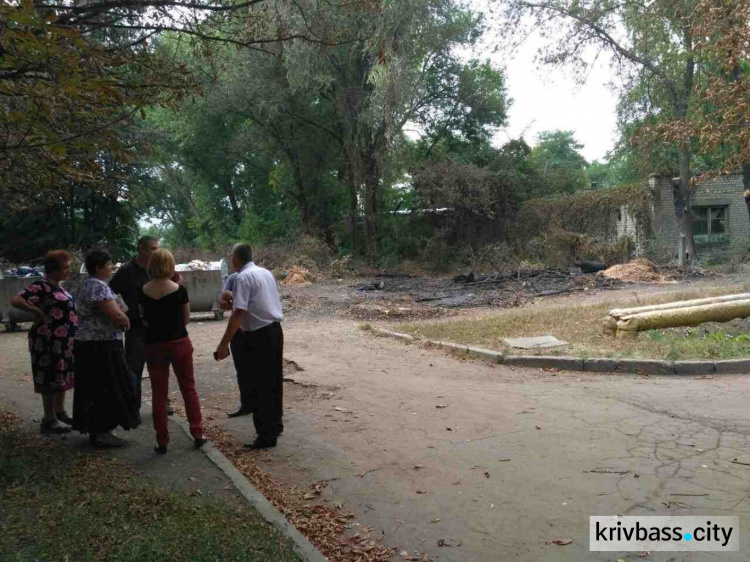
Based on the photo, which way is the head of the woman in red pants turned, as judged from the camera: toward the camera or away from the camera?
away from the camera

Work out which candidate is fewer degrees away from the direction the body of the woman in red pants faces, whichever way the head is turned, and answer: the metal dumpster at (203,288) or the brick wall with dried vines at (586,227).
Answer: the metal dumpster

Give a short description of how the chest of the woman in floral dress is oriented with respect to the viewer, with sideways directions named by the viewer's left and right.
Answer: facing to the right of the viewer

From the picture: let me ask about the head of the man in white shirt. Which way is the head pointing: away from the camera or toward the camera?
away from the camera

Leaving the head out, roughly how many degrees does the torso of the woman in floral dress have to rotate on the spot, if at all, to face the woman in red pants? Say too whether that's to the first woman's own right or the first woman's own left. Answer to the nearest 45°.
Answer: approximately 45° to the first woman's own right

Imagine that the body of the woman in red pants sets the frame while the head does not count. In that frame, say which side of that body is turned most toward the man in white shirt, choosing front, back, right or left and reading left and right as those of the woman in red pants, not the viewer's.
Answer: right

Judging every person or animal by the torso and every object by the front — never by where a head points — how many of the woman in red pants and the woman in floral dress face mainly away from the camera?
1

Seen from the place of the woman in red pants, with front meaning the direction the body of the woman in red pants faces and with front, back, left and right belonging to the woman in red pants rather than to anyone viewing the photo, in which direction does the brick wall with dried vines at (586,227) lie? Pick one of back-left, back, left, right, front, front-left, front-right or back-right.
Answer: front-right

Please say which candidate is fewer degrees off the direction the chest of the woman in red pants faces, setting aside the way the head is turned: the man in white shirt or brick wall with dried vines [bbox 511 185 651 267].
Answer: the brick wall with dried vines

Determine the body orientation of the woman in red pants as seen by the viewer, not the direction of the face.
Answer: away from the camera

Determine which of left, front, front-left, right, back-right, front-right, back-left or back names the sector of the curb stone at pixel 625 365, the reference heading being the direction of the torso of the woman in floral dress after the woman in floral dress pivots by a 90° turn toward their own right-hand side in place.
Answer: left

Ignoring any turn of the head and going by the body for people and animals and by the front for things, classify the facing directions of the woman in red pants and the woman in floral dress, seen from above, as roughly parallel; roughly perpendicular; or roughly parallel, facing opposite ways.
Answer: roughly perpendicular

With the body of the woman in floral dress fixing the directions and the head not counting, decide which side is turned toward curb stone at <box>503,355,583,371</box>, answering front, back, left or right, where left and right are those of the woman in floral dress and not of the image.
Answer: front

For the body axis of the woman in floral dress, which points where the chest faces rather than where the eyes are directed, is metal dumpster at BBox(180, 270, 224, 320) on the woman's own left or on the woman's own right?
on the woman's own left

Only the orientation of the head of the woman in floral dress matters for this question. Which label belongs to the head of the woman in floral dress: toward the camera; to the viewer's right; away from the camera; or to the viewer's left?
to the viewer's right

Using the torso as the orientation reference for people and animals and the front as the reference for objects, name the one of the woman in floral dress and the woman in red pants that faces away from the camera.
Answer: the woman in red pants

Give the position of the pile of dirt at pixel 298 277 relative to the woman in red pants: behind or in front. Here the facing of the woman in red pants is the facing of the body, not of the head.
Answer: in front

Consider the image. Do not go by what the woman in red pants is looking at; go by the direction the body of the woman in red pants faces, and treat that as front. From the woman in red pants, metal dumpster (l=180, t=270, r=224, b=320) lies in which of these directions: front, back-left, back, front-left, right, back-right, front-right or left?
front

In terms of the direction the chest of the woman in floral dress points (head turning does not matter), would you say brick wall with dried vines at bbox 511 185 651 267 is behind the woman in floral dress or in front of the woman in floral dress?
in front
